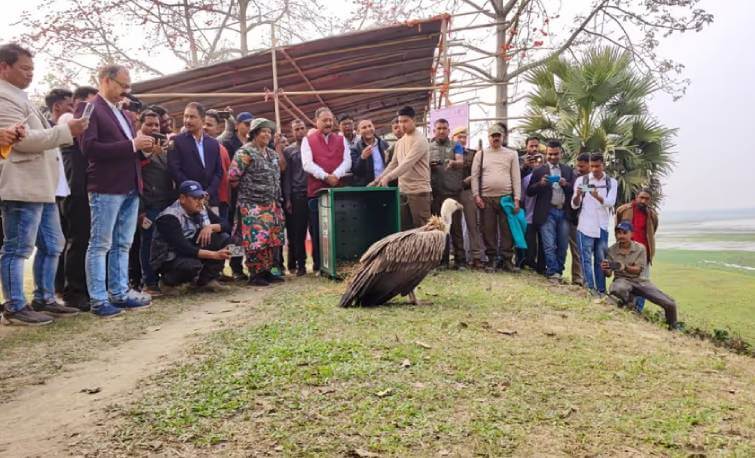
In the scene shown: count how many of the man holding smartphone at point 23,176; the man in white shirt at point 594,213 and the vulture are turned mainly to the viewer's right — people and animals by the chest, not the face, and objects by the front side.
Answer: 2

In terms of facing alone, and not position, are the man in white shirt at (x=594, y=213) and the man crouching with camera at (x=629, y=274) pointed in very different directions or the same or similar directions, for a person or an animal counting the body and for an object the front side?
same or similar directions

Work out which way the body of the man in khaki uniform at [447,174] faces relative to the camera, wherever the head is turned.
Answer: toward the camera

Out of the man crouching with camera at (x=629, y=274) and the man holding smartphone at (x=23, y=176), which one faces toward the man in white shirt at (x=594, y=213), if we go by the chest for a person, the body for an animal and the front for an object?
the man holding smartphone

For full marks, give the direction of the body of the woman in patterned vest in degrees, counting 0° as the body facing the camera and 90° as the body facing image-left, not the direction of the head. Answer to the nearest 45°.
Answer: approximately 315°

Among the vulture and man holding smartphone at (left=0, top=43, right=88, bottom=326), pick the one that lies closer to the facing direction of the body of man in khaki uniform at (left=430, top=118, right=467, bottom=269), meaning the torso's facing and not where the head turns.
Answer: the vulture

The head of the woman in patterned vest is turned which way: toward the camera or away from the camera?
toward the camera

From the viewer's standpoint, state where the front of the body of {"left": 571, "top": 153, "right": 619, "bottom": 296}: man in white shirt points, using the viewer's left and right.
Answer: facing the viewer and to the left of the viewer

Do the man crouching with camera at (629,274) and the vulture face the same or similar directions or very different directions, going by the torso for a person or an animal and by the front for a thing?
very different directions

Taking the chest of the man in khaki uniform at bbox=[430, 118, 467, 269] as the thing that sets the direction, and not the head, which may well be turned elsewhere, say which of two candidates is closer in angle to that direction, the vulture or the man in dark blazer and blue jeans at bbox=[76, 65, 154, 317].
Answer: the vulture

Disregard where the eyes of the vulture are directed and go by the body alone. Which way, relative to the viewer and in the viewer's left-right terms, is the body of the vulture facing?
facing to the right of the viewer

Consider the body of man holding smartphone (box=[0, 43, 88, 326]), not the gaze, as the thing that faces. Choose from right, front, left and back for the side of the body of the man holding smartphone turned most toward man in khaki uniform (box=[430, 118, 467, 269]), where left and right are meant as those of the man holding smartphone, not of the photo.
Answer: front

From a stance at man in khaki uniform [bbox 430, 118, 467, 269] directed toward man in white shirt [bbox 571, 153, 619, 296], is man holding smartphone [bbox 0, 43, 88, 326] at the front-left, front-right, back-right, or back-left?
back-right

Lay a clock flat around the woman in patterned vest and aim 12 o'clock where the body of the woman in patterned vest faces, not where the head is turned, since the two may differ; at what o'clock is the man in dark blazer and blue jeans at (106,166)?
The man in dark blazer and blue jeans is roughly at 3 o'clock from the woman in patterned vest.

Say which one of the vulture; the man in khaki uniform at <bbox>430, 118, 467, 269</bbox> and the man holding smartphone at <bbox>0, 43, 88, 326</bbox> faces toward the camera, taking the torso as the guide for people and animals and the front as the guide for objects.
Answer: the man in khaki uniform

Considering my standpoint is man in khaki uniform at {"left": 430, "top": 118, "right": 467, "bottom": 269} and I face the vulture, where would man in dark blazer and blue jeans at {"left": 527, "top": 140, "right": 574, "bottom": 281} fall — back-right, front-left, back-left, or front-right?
back-left
